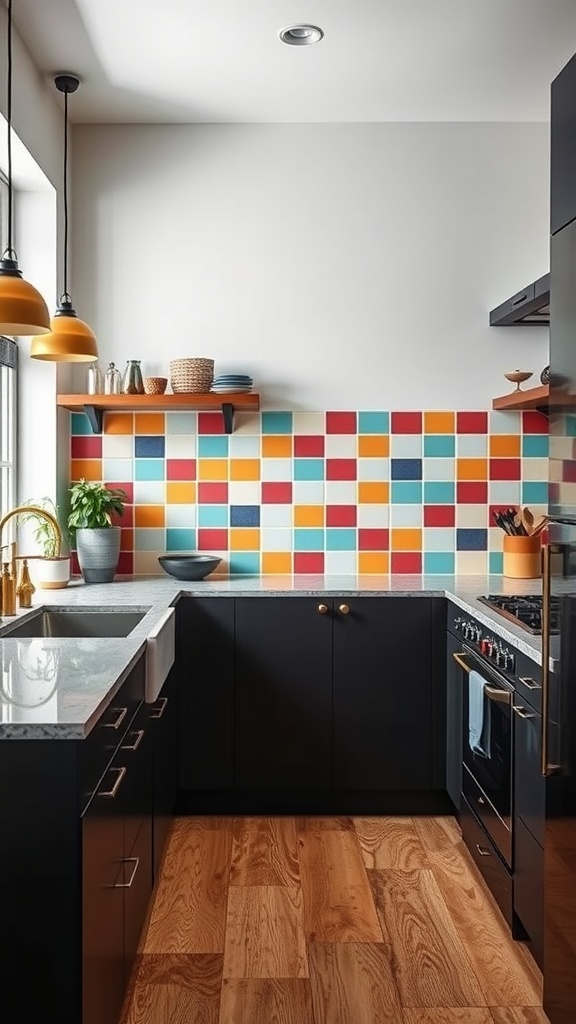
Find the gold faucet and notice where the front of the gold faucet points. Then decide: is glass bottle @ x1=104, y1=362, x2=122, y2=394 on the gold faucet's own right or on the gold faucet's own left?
on the gold faucet's own left

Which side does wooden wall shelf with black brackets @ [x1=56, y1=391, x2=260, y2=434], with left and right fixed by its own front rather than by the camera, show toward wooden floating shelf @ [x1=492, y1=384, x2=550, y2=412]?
left

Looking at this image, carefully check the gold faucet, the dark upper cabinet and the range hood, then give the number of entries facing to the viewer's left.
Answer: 2

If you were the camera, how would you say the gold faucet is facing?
facing to the right of the viewer

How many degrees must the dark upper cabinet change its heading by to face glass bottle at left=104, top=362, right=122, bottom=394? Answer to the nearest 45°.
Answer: approximately 45° to its right

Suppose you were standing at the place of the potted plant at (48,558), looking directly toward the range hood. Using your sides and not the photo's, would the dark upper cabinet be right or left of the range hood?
right

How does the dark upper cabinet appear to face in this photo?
to the viewer's left

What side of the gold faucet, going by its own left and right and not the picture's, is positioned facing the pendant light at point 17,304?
right

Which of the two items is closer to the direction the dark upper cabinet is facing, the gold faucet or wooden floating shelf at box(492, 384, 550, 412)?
the gold faucet

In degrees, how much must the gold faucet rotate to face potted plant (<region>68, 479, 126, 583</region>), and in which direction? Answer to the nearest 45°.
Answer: approximately 45° to its left

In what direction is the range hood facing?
to the viewer's left

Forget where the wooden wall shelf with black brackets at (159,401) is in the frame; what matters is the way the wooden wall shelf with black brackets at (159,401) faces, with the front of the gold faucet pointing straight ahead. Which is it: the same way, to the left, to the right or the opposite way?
to the right

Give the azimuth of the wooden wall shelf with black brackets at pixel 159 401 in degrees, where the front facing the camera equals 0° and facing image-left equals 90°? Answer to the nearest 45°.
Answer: approximately 0°

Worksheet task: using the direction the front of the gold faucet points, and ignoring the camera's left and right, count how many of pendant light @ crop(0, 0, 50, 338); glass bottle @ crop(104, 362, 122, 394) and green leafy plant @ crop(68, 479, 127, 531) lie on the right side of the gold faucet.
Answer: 1
